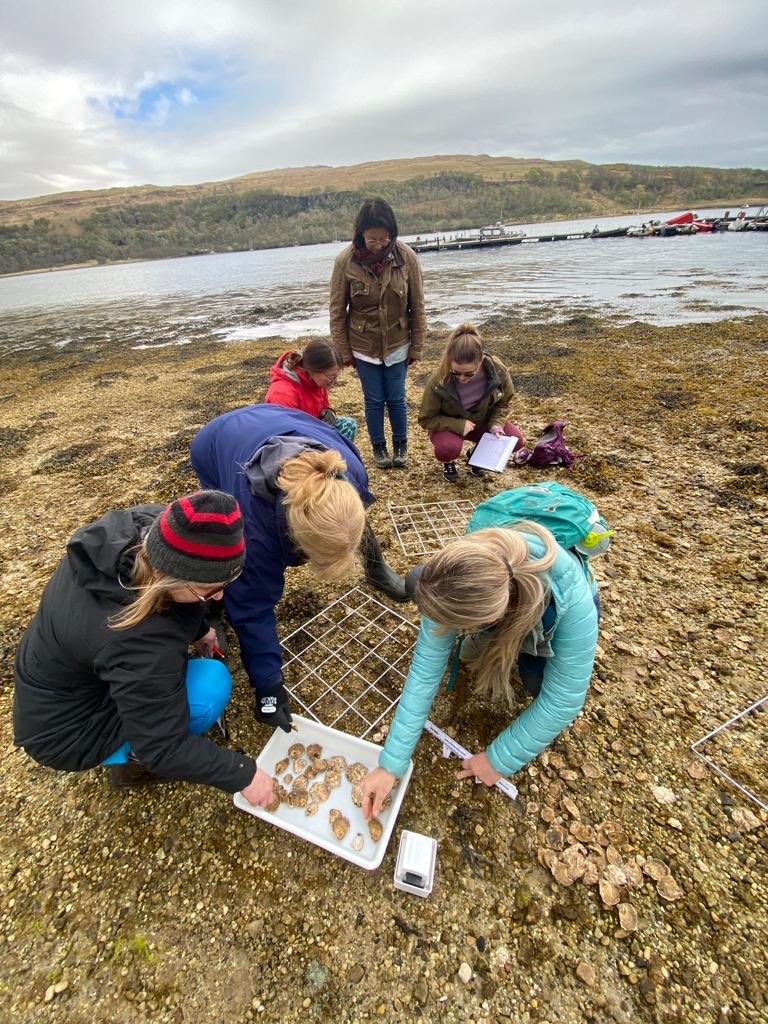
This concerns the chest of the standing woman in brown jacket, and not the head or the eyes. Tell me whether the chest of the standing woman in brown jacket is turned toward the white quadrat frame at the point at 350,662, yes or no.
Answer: yes

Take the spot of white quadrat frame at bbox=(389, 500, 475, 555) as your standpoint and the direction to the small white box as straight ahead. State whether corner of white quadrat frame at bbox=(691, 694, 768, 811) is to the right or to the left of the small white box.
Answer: left

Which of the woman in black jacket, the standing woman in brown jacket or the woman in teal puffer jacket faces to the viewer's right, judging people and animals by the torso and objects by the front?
the woman in black jacket

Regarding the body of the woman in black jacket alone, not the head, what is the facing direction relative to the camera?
to the viewer's right

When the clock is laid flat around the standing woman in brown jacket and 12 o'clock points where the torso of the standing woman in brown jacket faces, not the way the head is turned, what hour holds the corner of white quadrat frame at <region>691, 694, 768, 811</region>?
The corner of white quadrat frame is roughly at 11 o'clock from the standing woman in brown jacket.

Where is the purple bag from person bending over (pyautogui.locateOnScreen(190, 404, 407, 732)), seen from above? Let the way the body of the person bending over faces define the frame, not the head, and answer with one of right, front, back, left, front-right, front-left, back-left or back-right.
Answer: left

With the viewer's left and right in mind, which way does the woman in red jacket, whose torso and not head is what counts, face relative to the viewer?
facing the viewer and to the right of the viewer

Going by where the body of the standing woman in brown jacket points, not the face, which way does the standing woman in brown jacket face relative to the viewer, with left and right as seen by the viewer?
facing the viewer

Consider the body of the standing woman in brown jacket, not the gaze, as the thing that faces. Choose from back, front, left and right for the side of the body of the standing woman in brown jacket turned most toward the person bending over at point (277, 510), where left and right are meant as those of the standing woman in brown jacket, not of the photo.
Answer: front

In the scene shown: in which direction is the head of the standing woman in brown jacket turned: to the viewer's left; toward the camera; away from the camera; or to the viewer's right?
toward the camera

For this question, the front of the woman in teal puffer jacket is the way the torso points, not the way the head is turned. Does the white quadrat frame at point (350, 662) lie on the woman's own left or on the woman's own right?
on the woman's own right

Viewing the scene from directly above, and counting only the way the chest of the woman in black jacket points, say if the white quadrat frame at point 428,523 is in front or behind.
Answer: in front
